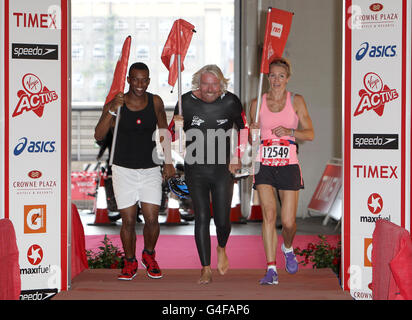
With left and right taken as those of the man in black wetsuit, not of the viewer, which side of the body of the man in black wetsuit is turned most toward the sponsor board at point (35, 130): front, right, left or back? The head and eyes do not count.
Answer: right

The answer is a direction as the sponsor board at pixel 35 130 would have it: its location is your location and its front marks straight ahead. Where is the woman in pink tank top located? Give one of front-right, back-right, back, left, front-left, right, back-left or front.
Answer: left

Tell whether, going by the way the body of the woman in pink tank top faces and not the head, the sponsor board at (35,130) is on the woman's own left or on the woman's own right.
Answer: on the woman's own right

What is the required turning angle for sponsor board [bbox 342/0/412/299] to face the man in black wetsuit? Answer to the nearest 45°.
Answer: approximately 90° to its right

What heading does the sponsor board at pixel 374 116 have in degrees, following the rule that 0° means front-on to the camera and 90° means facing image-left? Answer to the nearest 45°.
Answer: approximately 0°
